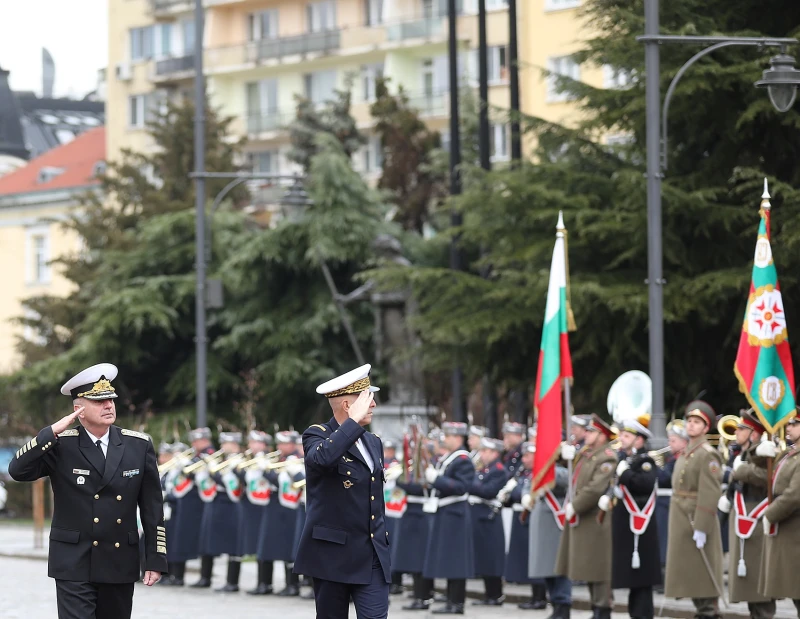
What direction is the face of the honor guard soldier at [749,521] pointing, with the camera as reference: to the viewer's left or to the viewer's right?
to the viewer's left

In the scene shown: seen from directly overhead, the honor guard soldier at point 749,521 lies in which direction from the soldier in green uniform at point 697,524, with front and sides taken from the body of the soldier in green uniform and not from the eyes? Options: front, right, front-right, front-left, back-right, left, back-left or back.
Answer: left

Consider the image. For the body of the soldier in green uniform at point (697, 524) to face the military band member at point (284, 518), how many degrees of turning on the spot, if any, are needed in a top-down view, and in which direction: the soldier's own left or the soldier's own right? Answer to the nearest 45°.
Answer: approximately 90° to the soldier's own right

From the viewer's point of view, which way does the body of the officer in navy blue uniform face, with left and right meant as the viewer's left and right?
facing the viewer and to the right of the viewer

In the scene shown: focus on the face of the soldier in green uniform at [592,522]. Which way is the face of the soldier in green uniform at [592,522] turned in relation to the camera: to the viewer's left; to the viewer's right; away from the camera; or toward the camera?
to the viewer's left

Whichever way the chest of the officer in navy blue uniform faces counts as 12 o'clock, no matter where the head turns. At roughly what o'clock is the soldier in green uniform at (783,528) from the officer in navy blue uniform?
The soldier in green uniform is roughly at 9 o'clock from the officer in navy blue uniform.

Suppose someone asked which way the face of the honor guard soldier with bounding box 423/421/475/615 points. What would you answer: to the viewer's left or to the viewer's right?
to the viewer's left

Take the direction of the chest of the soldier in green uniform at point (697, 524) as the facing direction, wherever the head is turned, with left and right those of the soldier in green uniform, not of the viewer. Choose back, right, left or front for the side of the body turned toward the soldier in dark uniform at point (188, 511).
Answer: right

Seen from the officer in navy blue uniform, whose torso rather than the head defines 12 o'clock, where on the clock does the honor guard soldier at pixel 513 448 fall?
The honor guard soldier is roughly at 8 o'clock from the officer in navy blue uniform.

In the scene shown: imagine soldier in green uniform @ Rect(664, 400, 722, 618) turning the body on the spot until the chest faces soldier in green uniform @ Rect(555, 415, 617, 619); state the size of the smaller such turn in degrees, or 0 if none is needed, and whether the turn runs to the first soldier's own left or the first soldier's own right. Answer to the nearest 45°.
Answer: approximately 45° to the first soldier's own right

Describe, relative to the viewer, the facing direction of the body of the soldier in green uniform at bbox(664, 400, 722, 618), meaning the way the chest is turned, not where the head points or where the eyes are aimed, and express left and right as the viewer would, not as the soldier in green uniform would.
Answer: facing the viewer and to the left of the viewer

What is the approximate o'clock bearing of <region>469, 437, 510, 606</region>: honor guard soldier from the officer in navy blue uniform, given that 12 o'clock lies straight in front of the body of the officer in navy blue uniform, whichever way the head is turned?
The honor guard soldier is roughly at 8 o'clock from the officer in navy blue uniform.

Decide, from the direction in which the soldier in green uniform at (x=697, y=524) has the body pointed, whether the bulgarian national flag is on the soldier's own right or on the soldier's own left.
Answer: on the soldier's own right

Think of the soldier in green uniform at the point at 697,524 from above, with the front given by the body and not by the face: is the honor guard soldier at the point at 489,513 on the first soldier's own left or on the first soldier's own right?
on the first soldier's own right

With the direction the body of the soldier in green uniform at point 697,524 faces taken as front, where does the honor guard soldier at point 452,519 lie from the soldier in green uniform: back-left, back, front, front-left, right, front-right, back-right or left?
right

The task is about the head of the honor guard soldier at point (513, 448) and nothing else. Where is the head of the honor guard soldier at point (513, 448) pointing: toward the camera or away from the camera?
toward the camera

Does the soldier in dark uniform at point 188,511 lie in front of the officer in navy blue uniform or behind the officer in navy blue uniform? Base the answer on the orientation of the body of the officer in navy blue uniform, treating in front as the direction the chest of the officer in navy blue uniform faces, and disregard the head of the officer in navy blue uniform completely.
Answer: behind

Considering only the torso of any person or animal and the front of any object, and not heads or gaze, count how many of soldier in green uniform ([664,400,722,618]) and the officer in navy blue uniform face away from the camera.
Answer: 0
